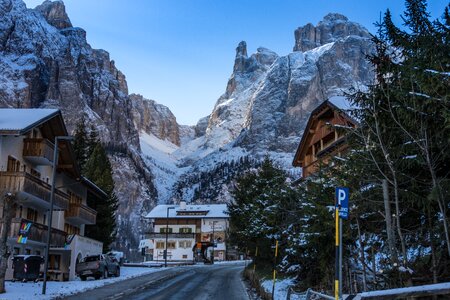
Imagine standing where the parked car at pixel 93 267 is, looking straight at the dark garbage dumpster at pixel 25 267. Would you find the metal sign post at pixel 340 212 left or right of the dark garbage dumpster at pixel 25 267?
left

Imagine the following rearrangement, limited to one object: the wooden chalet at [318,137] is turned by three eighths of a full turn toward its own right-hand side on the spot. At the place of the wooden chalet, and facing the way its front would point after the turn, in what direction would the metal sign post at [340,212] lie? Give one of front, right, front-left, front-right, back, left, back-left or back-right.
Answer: back

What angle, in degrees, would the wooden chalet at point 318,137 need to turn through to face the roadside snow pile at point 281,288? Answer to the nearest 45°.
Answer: approximately 45° to its left

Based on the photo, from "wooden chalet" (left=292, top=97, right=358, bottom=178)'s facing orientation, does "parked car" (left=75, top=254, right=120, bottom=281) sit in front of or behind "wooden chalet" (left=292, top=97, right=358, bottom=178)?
in front

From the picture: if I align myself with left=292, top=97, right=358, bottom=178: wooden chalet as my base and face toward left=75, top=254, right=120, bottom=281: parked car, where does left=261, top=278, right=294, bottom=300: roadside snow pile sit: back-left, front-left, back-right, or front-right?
front-left

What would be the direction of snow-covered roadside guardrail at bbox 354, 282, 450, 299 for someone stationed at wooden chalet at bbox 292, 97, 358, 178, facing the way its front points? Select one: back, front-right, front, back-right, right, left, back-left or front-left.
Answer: front-left

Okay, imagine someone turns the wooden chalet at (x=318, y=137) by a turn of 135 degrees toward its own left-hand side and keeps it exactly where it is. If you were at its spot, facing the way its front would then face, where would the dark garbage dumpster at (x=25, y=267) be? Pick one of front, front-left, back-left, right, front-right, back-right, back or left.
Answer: back-right
